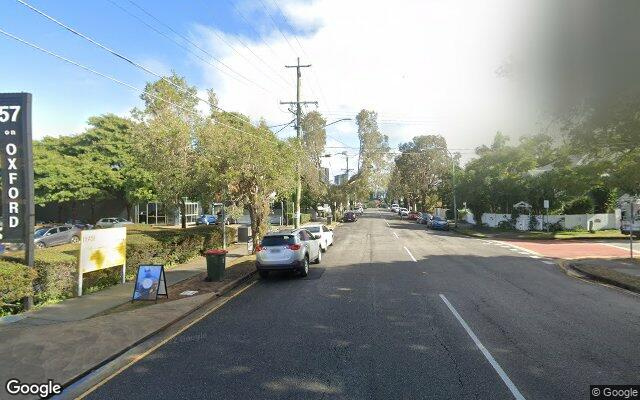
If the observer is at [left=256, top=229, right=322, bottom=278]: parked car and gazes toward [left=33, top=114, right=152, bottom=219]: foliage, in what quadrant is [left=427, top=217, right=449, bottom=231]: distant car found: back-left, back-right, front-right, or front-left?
front-right

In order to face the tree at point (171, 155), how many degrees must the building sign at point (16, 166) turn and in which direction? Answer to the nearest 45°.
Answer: approximately 135° to its left

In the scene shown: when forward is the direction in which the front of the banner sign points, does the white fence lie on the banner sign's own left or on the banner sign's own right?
on the banner sign's own left

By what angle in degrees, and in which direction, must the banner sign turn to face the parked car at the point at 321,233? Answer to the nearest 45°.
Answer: approximately 90° to its left

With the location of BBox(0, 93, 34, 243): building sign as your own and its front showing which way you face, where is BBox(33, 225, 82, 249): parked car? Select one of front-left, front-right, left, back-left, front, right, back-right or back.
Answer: back

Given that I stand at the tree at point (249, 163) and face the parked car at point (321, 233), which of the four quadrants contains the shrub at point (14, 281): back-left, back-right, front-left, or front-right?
back-right

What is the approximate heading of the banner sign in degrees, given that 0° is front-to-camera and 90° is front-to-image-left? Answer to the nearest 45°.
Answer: approximately 315°

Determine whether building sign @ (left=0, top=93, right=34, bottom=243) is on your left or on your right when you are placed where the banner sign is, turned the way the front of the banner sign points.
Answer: on your right

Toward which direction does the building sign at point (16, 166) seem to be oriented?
toward the camera

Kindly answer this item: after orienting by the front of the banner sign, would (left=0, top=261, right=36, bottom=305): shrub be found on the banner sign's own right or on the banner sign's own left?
on the banner sign's own right

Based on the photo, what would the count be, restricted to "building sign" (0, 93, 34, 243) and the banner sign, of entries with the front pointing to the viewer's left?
0

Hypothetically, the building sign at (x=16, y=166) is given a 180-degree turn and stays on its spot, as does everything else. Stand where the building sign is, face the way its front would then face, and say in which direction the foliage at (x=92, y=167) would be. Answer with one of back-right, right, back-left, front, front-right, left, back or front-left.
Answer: front

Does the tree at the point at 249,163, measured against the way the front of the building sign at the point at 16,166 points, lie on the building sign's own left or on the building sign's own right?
on the building sign's own left
